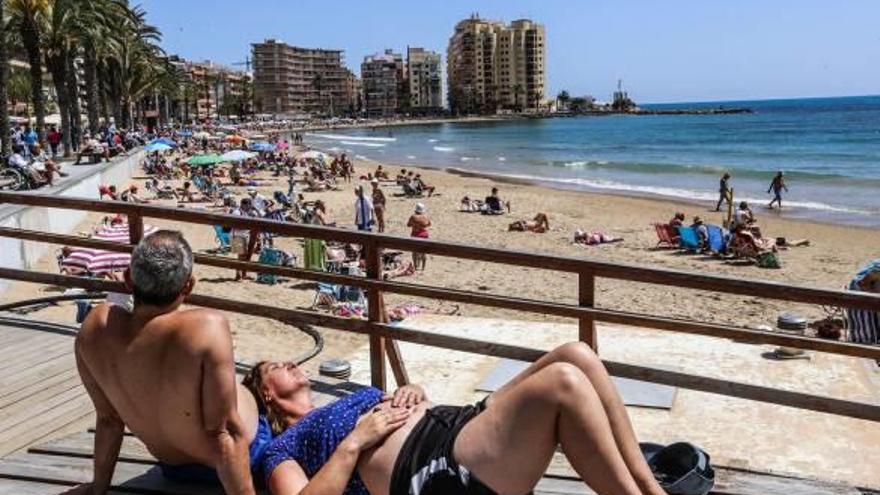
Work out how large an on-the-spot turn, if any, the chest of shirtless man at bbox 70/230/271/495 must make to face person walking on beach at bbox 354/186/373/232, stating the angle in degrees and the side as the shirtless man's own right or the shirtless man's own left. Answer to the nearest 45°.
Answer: approximately 45° to the shirtless man's own left

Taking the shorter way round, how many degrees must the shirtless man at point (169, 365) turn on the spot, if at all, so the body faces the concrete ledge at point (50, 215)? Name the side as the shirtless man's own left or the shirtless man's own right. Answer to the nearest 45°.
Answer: approximately 45° to the shirtless man's own left

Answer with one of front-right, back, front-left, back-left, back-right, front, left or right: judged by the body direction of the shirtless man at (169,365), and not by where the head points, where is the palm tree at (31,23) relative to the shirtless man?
front-left

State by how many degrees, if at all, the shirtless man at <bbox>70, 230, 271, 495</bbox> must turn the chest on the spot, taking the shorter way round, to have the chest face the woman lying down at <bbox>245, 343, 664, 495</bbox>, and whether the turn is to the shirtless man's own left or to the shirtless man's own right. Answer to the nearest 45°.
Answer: approximately 45° to the shirtless man's own right

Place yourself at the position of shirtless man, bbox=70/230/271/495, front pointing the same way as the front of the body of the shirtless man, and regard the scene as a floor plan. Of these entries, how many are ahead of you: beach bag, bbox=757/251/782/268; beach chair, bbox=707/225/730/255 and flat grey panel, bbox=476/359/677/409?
3

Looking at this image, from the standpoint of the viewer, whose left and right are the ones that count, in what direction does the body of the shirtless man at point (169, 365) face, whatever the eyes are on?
facing away from the viewer and to the right of the viewer

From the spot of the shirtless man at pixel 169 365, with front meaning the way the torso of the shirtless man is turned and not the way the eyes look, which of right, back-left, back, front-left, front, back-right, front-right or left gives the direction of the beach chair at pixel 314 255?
front-left

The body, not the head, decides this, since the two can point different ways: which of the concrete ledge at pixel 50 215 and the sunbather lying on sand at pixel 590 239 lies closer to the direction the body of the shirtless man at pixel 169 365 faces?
the sunbather lying on sand

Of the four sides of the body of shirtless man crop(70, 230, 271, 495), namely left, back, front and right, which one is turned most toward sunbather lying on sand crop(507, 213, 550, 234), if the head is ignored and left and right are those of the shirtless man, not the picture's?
front

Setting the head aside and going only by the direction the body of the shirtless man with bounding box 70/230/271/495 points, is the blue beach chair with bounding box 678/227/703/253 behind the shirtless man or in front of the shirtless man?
in front

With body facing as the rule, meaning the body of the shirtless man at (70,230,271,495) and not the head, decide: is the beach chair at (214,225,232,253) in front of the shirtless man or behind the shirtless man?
in front

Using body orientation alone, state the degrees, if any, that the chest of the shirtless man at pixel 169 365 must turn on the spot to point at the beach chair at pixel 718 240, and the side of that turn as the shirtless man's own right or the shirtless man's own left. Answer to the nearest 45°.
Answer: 0° — they already face it

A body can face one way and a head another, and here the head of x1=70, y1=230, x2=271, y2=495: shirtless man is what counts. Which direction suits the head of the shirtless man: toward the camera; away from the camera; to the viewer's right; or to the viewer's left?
away from the camera

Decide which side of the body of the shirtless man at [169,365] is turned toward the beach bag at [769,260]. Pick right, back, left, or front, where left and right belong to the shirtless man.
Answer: front
